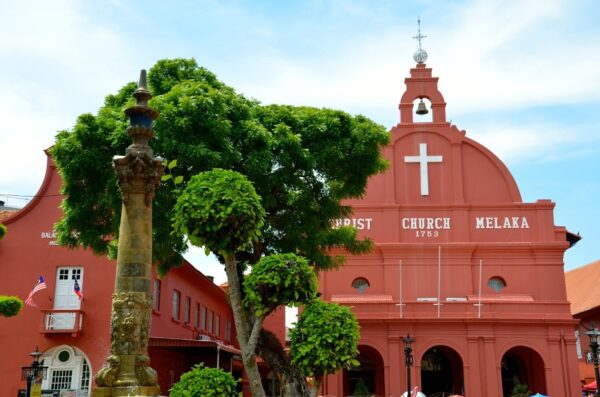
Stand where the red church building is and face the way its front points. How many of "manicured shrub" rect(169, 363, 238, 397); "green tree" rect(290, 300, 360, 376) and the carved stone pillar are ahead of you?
3

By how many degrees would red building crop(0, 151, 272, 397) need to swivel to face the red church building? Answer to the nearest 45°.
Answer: approximately 90° to its left

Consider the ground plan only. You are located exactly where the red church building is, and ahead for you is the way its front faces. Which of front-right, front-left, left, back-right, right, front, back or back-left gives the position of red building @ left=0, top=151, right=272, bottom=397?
front-right

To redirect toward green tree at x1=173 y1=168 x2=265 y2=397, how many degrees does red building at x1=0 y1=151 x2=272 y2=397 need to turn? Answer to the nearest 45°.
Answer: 0° — it already faces it

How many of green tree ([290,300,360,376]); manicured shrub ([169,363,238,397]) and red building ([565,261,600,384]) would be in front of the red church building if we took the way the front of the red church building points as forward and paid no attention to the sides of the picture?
2

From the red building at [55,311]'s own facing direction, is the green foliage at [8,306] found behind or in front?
in front

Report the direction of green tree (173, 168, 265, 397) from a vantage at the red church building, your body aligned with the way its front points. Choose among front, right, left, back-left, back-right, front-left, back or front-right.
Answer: front

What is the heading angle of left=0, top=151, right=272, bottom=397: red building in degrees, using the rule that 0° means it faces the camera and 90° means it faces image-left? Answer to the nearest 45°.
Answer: approximately 0°

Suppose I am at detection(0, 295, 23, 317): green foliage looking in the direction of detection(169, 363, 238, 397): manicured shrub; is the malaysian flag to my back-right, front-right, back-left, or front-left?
back-left

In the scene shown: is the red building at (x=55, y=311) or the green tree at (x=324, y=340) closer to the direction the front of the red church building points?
the green tree

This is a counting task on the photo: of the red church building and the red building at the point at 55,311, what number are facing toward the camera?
2
